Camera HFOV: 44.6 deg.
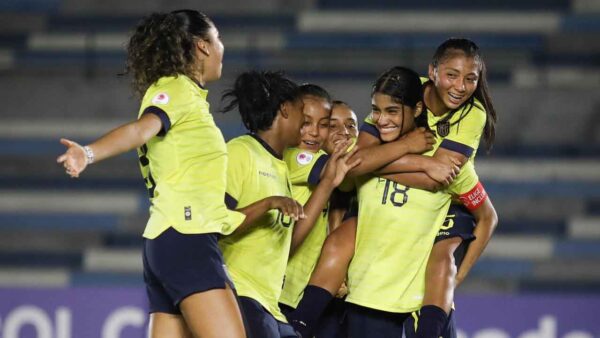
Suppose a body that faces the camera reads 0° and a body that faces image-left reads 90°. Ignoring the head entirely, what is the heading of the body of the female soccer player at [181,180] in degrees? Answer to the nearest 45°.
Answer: approximately 270°

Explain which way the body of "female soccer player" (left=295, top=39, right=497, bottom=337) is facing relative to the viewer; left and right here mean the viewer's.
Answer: facing the viewer and to the left of the viewer

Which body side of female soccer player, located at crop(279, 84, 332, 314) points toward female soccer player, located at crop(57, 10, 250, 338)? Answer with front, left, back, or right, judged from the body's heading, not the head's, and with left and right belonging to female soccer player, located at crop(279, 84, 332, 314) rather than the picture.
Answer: right

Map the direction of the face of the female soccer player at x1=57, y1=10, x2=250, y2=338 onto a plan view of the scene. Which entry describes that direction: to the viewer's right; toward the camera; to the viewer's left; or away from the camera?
to the viewer's right

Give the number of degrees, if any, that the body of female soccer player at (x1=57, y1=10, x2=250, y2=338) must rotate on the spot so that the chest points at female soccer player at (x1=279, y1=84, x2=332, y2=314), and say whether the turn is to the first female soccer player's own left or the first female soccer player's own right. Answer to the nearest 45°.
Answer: approximately 45° to the first female soccer player's own left

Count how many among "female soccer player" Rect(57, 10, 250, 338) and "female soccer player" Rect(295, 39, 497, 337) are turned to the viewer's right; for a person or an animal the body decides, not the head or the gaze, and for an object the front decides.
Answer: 1
